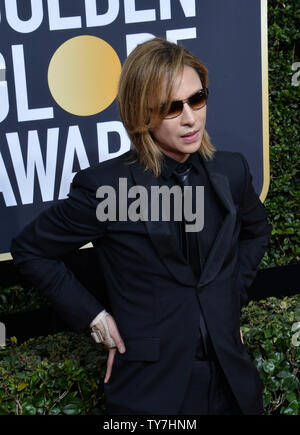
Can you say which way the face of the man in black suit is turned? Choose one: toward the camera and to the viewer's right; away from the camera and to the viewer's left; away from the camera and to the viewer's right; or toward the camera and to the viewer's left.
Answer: toward the camera and to the viewer's right

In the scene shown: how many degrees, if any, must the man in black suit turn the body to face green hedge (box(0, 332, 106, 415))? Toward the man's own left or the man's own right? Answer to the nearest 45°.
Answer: approximately 180°

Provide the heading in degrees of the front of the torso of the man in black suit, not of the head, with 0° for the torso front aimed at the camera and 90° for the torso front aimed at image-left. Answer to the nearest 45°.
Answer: approximately 315°

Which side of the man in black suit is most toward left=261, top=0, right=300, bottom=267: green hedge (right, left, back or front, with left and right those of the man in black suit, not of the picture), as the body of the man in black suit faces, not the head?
left
